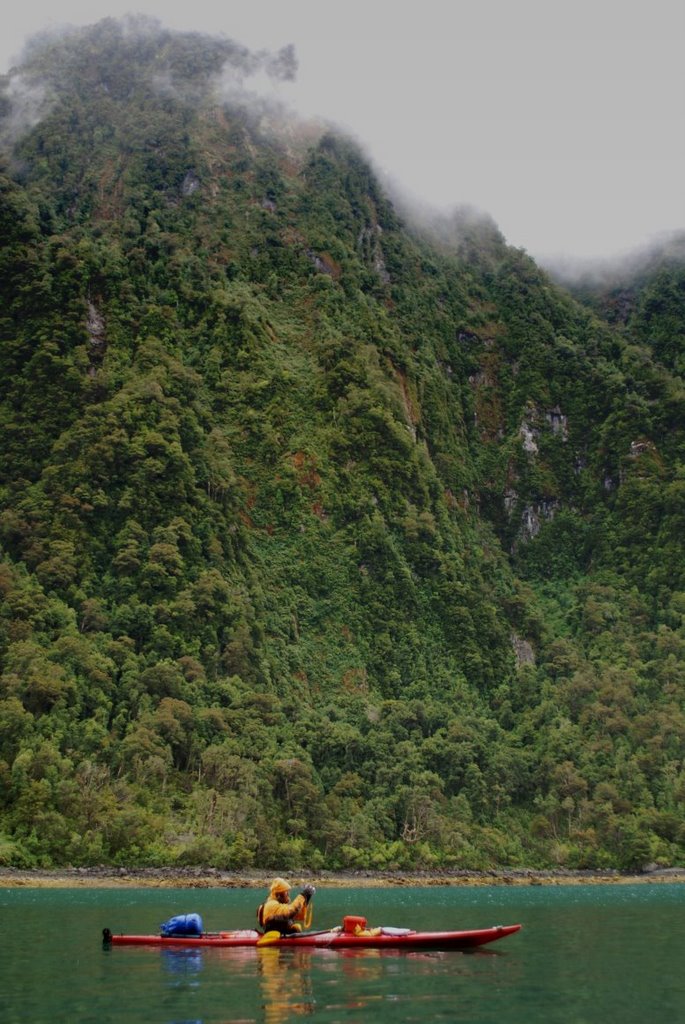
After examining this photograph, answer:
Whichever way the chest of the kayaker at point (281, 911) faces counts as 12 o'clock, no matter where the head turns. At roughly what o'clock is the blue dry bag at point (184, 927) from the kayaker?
The blue dry bag is roughly at 7 o'clock from the kayaker.

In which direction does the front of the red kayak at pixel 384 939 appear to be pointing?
to the viewer's right

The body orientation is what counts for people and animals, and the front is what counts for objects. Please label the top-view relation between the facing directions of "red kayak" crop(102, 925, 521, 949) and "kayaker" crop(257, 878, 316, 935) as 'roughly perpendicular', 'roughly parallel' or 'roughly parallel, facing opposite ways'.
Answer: roughly parallel

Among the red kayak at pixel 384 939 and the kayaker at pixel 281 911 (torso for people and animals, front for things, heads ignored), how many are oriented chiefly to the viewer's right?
2

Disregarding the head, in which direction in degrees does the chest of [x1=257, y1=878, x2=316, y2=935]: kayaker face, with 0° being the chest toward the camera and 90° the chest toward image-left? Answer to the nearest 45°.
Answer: approximately 270°
